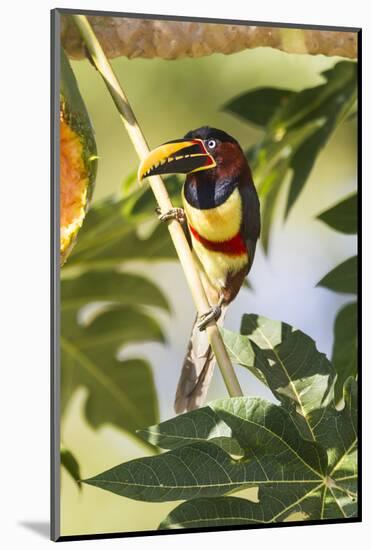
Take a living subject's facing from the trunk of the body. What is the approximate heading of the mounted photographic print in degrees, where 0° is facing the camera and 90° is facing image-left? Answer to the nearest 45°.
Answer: approximately 315°
